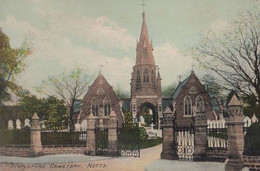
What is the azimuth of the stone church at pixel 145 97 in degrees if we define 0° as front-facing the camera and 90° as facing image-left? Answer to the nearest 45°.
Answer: approximately 0°

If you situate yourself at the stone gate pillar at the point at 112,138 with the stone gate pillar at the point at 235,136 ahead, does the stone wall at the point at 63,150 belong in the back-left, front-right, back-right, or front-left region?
back-right

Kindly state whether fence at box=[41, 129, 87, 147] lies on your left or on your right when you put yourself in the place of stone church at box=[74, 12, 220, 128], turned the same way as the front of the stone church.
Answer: on your right

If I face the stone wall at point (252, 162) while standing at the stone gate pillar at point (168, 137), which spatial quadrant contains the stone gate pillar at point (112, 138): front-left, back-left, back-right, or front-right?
back-right

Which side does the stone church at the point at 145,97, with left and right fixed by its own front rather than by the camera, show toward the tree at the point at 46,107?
right

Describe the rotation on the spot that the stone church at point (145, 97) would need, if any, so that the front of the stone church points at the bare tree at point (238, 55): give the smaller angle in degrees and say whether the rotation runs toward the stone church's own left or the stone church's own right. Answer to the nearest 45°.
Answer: approximately 45° to the stone church's own left
